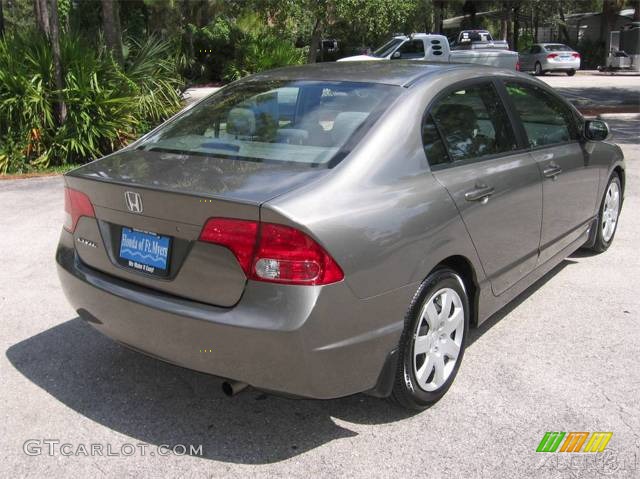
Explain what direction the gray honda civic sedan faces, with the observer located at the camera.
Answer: facing away from the viewer and to the right of the viewer

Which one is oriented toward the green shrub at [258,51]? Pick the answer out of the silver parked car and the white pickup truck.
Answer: the white pickup truck

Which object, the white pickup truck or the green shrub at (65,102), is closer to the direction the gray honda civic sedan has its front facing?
the white pickup truck

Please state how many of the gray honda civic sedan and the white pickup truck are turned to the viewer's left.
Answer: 1

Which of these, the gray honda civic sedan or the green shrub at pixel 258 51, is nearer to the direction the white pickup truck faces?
the green shrub

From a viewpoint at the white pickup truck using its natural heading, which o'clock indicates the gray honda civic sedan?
The gray honda civic sedan is roughly at 9 o'clock from the white pickup truck.

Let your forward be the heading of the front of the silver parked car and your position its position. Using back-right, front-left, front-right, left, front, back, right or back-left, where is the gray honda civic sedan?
back-left

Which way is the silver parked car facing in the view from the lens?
facing away from the viewer and to the left of the viewer

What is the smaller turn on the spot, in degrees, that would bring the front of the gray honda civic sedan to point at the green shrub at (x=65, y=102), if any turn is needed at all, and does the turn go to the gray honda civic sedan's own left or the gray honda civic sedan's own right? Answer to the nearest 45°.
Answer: approximately 90° to the gray honda civic sedan's own left

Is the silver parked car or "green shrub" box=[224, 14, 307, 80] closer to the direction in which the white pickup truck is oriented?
the green shrub

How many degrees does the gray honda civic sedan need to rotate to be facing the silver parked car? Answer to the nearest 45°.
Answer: approximately 45° to its left

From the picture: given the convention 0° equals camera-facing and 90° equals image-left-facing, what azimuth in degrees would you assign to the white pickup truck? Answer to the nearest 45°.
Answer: approximately 90°
